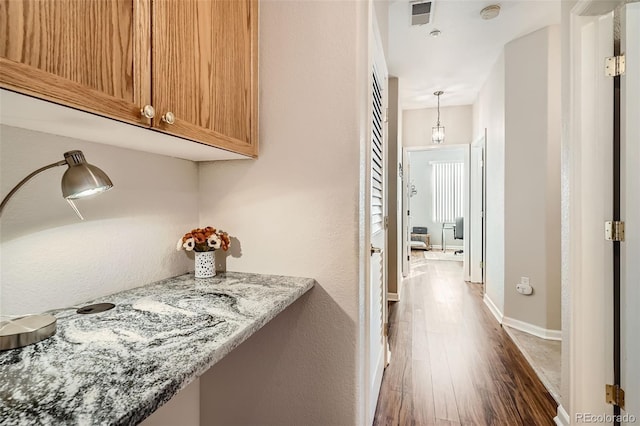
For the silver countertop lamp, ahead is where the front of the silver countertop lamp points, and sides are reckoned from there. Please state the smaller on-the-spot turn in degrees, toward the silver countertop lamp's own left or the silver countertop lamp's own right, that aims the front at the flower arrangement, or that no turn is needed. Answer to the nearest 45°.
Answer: approximately 45° to the silver countertop lamp's own left

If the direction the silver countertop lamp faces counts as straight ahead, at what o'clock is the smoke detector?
The smoke detector is roughly at 12 o'clock from the silver countertop lamp.

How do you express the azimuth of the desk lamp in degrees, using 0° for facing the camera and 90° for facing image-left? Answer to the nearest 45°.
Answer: approximately 270°
